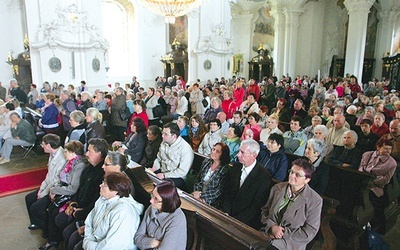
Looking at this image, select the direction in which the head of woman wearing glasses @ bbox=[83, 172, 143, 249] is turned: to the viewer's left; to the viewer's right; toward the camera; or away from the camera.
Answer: to the viewer's left

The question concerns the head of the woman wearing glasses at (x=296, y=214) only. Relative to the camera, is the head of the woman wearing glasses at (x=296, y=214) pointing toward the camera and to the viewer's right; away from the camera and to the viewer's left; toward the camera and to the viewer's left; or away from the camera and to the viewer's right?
toward the camera and to the viewer's left

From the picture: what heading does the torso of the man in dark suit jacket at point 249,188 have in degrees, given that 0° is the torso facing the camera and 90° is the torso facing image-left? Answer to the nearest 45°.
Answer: approximately 45°

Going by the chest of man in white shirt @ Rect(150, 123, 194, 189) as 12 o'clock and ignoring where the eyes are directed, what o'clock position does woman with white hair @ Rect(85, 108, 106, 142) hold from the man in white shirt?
The woman with white hair is roughly at 3 o'clock from the man in white shirt.

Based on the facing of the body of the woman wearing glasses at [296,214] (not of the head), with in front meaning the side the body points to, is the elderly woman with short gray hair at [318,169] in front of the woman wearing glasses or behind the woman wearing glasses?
behind

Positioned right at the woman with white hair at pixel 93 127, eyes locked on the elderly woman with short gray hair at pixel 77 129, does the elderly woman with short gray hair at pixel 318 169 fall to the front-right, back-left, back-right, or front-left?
back-left

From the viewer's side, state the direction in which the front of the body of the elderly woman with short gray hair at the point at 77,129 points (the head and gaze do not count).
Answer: to the viewer's left

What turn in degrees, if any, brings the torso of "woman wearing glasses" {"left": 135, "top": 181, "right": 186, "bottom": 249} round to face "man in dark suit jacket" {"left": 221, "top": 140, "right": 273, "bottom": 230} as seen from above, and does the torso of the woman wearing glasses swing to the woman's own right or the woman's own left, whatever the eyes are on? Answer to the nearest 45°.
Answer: approximately 180°
